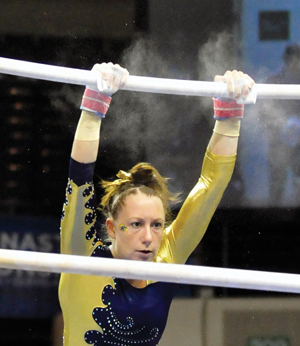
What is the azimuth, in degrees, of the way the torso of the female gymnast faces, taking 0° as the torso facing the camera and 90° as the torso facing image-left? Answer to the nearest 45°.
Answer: approximately 315°
